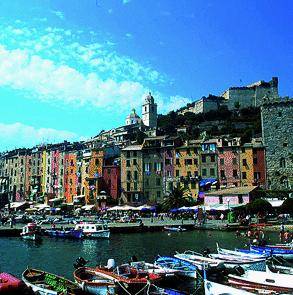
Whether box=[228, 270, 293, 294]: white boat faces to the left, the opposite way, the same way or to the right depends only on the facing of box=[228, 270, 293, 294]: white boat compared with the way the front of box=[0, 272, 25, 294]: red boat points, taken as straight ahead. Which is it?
the opposite way

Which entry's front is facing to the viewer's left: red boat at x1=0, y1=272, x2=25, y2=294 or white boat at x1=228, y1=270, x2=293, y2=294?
the white boat

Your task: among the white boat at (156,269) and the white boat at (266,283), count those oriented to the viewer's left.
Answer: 1

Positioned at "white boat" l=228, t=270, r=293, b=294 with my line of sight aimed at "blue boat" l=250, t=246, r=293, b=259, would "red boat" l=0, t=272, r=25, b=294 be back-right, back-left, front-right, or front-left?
back-left

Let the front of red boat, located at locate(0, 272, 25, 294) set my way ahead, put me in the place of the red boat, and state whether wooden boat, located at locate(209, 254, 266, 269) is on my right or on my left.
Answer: on my left

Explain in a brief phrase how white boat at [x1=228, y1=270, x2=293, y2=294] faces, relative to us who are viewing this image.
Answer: facing to the left of the viewer

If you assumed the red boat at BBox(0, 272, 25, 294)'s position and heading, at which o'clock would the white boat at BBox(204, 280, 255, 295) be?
The white boat is roughly at 11 o'clock from the red boat.

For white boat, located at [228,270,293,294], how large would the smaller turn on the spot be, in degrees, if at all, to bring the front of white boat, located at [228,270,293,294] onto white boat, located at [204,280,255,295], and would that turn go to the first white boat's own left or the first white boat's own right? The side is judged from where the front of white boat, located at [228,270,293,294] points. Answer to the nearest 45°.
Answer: approximately 45° to the first white boat's own left

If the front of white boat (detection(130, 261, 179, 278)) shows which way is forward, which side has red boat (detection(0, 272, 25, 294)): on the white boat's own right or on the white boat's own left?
on the white boat's own right
